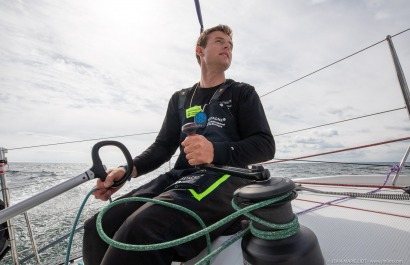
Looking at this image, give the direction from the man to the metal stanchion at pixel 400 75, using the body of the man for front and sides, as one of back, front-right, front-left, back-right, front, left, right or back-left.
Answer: back-left

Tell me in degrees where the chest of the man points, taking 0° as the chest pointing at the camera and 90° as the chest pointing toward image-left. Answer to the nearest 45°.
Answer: approximately 45°

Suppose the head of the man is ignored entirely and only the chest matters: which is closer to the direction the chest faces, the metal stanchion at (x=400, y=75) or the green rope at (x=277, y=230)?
the green rope

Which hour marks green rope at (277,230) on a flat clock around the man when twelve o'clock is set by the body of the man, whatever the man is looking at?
The green rope is roughly at 10 o'clock from the man.

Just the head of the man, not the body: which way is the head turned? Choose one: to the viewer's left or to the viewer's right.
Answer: to the viewer's right
